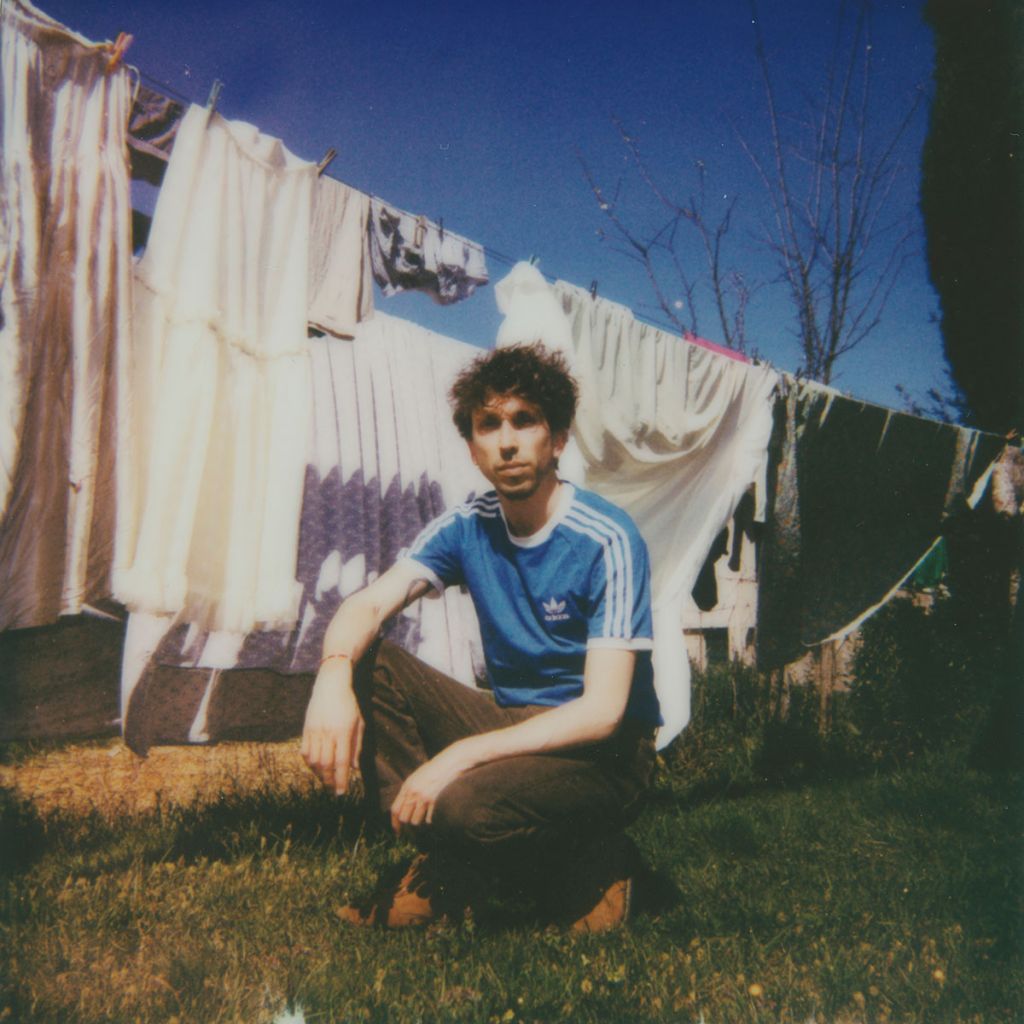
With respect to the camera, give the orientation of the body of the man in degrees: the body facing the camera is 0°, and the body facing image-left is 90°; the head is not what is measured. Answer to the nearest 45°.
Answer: approximately 45°

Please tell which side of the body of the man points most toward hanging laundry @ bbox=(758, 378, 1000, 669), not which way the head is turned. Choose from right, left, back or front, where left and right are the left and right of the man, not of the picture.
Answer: back

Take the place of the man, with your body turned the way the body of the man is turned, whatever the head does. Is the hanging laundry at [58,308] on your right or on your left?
on your right

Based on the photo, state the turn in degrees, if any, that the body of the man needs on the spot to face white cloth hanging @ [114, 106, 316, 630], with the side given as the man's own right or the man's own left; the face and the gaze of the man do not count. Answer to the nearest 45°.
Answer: approximately 90° to the man's own right

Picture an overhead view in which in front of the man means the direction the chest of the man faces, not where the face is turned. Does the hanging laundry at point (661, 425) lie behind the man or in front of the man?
behind
